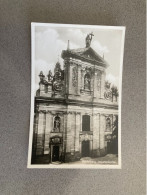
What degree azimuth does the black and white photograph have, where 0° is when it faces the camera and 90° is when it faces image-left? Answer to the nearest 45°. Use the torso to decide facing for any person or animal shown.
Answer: approximately 0°
